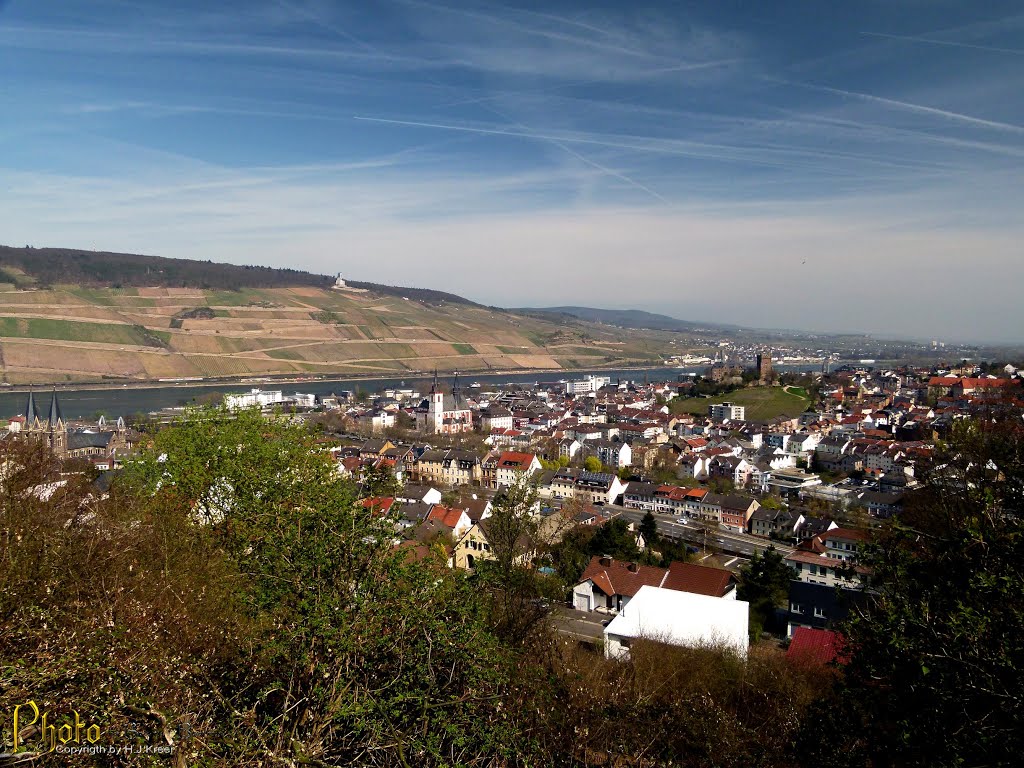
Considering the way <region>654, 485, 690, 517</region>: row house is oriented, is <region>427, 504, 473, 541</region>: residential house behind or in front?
in front

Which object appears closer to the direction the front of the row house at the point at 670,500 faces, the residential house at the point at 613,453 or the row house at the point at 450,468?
the row house

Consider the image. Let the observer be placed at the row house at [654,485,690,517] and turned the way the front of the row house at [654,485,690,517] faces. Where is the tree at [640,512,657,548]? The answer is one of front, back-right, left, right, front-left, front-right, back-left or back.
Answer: front-left

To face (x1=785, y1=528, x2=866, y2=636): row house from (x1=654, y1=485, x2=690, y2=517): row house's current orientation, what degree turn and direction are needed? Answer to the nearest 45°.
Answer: approximately 45° to its left

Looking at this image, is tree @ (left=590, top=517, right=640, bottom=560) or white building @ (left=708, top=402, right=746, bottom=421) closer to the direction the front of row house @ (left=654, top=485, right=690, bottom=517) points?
the tree

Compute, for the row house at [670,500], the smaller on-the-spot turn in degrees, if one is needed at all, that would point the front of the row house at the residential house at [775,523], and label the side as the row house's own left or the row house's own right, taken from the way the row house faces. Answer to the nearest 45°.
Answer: approximately 90° to the row house's own left

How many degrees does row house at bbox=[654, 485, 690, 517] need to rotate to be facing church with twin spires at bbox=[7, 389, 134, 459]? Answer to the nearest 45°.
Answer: approximately 45° to its right

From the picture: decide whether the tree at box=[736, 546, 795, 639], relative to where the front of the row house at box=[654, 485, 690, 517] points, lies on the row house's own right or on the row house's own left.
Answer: on the row house's own left

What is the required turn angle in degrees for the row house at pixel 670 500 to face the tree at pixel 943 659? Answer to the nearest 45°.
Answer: approximately 45° to its left

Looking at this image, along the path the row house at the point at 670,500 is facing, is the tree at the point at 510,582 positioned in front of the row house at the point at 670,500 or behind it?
in front

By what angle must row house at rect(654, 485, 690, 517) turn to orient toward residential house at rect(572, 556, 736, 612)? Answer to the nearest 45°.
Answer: approximately 45° to its left

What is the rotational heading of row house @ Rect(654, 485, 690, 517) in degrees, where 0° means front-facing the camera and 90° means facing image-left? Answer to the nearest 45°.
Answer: approximately 45°

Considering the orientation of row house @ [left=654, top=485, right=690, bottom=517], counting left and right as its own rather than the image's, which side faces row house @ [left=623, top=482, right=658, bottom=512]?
right
